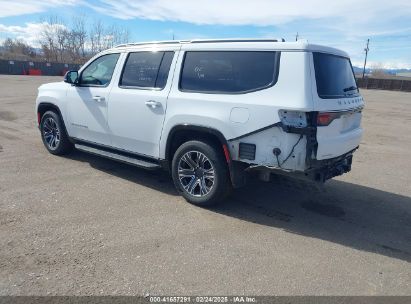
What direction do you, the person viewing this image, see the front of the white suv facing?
facing away from the viewer and to the left of the viewer

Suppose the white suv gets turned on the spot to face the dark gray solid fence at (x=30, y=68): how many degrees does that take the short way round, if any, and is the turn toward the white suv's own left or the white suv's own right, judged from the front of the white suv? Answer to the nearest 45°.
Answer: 0° — it already faces it

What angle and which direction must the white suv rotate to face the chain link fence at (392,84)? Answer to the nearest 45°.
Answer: approximately 90° to its right
